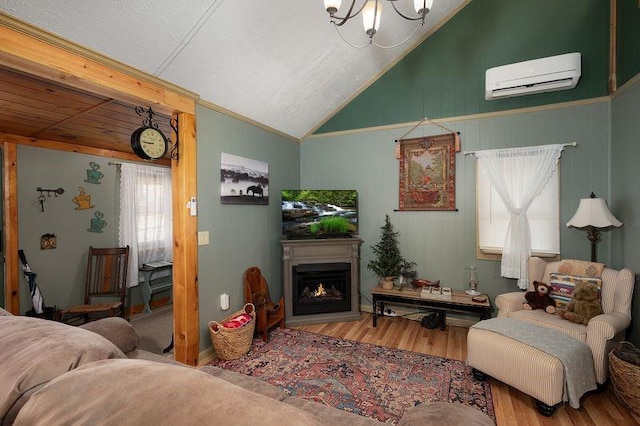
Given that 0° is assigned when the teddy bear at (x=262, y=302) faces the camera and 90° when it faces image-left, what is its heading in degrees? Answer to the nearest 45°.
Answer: approximately 315°

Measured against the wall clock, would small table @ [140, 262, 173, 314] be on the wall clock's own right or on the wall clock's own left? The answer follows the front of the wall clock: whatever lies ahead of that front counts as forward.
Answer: on the wall clock's own left

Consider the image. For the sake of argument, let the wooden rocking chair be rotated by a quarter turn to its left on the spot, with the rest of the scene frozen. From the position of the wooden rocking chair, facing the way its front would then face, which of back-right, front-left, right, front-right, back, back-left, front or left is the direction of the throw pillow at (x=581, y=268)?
front

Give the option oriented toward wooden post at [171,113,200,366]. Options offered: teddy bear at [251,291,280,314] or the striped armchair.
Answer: the striped armchair

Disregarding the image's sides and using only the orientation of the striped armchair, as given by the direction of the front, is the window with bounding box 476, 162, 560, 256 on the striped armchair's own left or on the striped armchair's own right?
on the striped armchair's own right

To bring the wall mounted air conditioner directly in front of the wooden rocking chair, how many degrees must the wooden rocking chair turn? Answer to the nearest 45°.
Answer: approximately 90° to its left

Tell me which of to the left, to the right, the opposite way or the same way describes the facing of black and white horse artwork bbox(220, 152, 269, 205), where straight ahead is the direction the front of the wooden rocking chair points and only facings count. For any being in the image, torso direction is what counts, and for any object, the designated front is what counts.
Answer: to the left

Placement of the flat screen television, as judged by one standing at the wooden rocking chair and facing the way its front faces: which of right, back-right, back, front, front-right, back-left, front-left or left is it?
left

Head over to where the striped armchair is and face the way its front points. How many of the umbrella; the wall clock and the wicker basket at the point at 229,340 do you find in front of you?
3

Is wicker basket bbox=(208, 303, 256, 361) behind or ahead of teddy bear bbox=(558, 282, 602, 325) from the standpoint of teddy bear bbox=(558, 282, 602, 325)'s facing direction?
ahead

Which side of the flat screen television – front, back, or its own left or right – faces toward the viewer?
front

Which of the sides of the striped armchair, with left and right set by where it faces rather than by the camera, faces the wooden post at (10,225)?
front

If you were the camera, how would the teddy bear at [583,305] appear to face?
facing the viewer and to the left of the viewer

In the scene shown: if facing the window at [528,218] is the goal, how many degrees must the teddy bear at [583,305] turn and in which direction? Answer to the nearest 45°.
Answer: approximately 90° to its right
